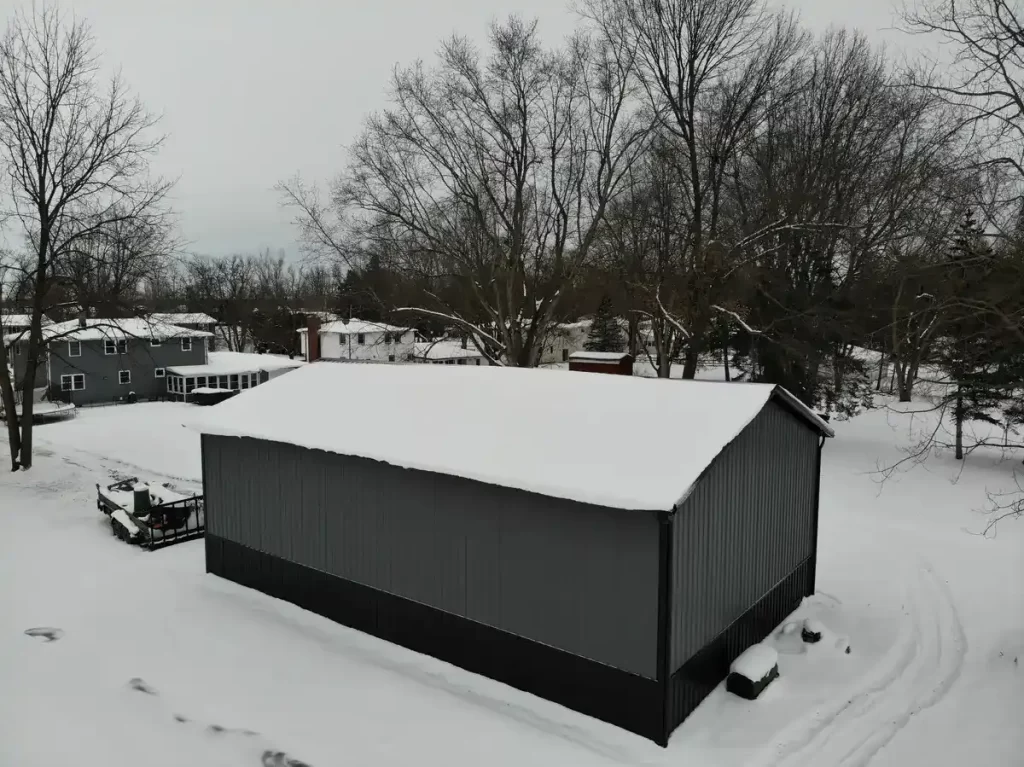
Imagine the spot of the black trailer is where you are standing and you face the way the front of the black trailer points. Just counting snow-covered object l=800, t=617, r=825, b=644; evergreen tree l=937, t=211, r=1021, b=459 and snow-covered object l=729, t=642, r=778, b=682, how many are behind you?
3

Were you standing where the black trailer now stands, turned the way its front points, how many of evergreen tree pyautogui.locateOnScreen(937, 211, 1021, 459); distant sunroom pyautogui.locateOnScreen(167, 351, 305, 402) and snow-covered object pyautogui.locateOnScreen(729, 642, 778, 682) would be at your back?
2

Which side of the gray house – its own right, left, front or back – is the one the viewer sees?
back

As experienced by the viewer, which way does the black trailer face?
facing away from the viewer and to the left of the viewer

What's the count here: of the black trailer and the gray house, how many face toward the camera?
0

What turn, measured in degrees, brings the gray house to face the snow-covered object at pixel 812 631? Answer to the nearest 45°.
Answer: approximately 180°

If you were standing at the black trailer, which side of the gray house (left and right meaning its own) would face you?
back

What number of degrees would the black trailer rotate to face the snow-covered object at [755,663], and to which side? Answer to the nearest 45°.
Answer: approximately 180°

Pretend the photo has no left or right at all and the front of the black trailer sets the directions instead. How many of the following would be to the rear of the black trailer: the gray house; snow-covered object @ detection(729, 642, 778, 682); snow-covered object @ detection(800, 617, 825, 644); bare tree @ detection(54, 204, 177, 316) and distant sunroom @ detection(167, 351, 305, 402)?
2

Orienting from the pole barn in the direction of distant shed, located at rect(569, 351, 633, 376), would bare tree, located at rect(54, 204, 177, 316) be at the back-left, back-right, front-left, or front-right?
front-left

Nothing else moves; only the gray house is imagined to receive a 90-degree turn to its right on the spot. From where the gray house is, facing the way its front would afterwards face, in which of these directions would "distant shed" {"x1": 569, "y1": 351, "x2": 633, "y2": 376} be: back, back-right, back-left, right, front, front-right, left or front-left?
front-right

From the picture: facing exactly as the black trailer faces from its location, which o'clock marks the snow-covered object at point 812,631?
The snow-covered object is roughly at 6 o'clock from the black trailer.

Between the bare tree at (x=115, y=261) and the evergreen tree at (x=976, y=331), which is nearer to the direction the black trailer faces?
the bare tree

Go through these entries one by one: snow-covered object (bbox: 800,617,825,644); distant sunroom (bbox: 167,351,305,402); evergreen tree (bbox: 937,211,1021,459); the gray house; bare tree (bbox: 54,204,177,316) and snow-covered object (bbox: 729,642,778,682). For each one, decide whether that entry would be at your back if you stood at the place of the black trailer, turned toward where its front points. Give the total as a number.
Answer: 3
